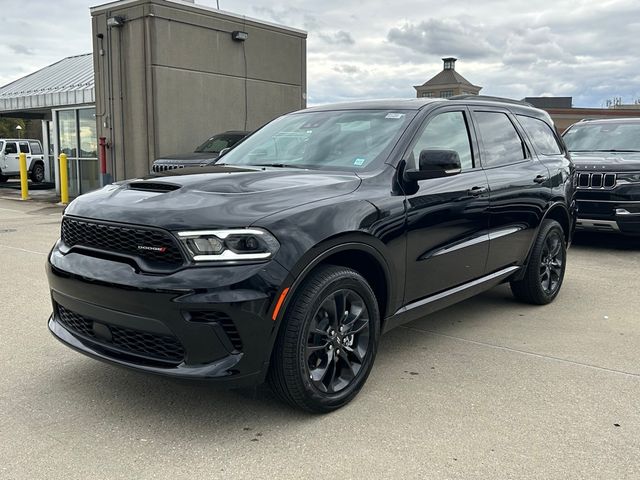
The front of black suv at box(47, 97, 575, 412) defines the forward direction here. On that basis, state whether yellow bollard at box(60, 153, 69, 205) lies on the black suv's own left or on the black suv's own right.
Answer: on the black suv's own right

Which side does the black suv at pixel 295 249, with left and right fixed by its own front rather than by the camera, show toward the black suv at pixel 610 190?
back

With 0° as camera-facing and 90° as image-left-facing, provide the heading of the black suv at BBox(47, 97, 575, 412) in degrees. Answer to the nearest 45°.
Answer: approximately 45°
